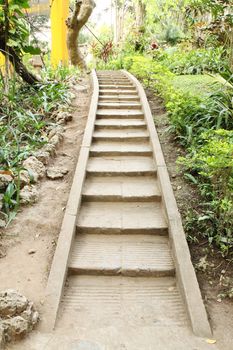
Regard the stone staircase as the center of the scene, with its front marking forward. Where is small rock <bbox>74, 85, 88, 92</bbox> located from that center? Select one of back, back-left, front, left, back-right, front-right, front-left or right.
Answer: back

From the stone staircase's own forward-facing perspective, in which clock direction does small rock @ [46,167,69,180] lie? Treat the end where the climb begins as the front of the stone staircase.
The small rock is roughly at 1 o'clock from the stone staircase.

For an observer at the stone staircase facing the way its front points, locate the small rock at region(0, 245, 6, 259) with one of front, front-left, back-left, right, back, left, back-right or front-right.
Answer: right

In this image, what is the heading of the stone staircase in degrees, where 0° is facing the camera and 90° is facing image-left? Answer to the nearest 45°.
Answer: approximately 0°

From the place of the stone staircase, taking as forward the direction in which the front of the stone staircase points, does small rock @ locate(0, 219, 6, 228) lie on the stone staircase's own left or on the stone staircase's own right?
on the stone staircase's own right

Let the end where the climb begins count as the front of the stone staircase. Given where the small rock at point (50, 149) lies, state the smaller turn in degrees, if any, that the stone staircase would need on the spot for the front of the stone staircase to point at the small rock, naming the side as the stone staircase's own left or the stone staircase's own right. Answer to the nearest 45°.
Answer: approximately 135° to the stone staircase's own right
